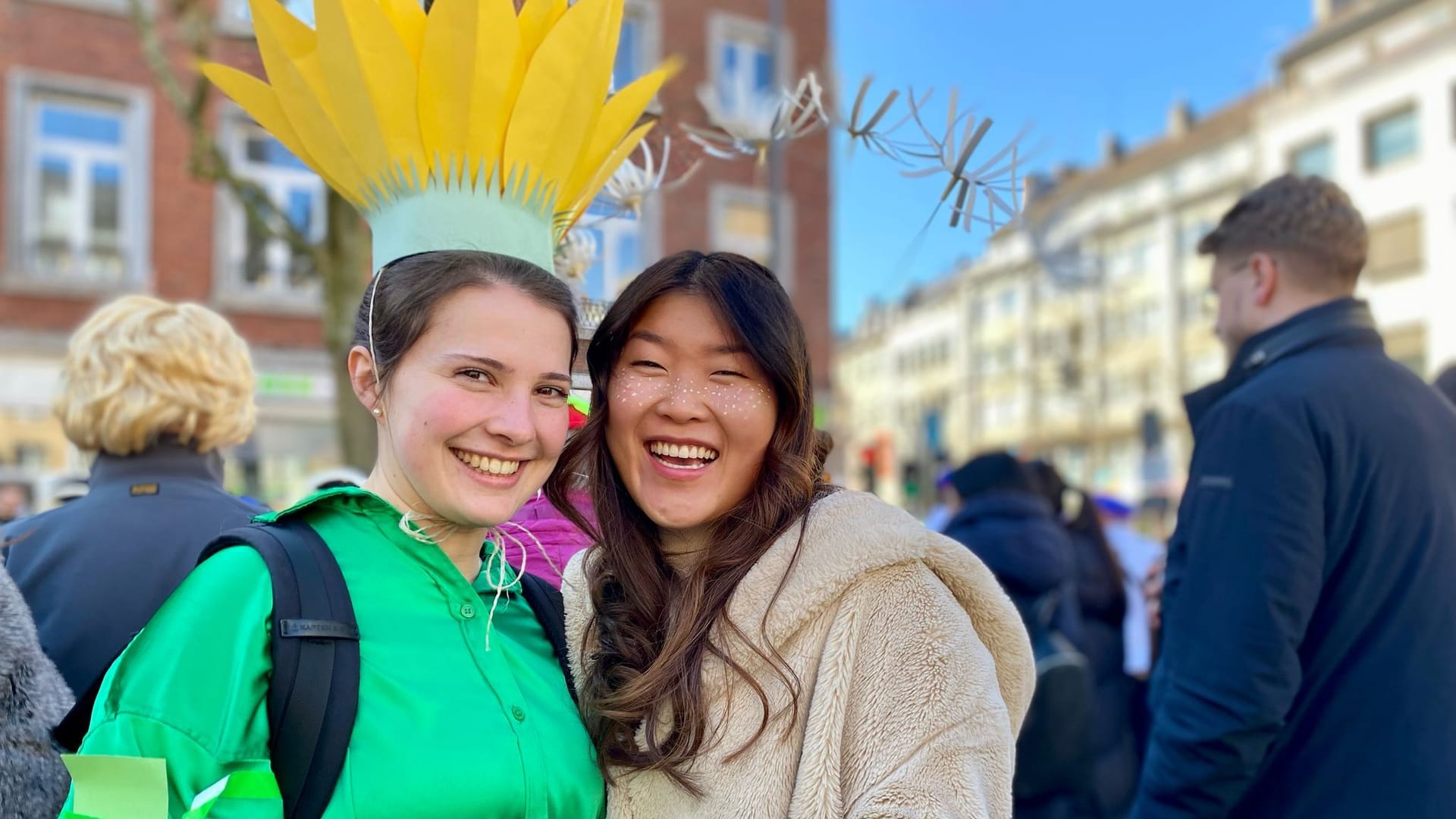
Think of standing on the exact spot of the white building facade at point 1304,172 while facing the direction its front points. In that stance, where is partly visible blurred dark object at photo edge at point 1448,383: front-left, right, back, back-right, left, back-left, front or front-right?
front-left

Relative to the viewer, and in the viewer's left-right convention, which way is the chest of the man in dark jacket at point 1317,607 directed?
facing away from the viewer and to the left of the viewer

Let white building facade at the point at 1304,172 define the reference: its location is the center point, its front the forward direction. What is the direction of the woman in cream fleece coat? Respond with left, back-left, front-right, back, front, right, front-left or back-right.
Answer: front-left

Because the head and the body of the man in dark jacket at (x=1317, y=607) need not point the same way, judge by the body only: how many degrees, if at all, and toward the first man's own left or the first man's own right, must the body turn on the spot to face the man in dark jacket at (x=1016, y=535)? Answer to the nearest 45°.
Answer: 0° — they already face them

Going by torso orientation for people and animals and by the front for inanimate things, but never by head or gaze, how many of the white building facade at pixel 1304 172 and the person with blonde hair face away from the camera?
1

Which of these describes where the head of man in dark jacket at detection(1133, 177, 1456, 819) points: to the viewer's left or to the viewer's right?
to the viewer's left

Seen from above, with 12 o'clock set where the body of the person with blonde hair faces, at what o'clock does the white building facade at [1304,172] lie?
The white building facade is roughly at 2 o'clock from the person with blonde hair.

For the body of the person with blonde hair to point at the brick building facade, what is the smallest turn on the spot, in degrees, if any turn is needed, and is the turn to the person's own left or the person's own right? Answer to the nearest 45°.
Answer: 0° — they already face it

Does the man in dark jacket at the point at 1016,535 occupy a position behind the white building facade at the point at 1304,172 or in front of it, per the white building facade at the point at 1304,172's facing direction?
in front

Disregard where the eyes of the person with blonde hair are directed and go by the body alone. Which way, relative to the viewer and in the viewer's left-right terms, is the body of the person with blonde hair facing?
facing away from the viewer

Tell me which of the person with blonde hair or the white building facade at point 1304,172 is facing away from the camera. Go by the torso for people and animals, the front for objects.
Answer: the person with blonde hair

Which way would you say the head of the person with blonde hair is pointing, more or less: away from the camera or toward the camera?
away from the camera
